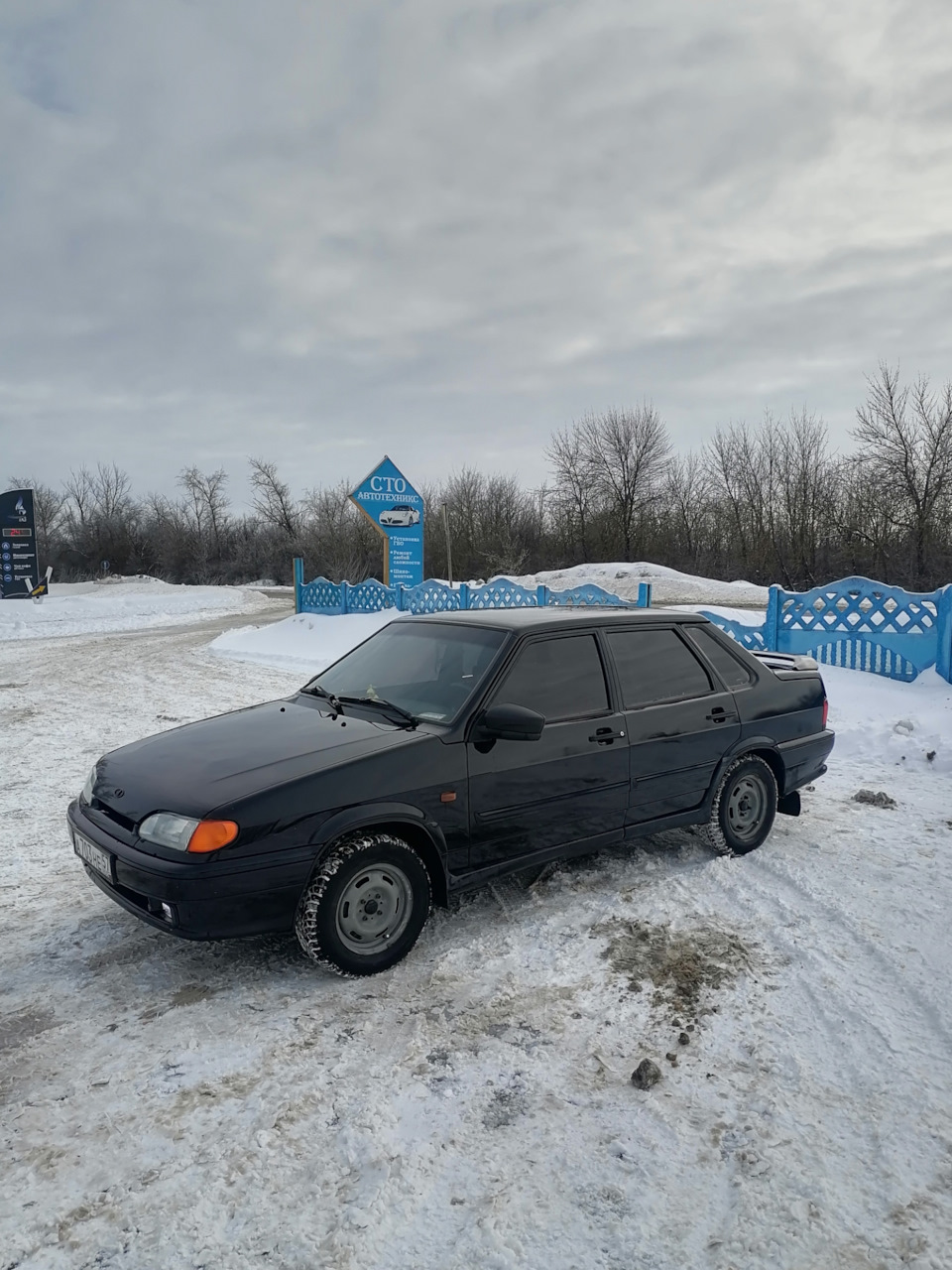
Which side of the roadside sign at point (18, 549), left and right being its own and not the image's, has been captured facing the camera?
front

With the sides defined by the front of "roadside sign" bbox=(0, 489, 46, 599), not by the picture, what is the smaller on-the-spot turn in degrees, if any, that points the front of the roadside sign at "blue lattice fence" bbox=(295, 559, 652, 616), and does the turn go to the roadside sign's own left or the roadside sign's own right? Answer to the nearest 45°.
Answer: approximately 45° to the roadside sign's own left

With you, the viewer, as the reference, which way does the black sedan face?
facing the viewer and to the left of the viewer

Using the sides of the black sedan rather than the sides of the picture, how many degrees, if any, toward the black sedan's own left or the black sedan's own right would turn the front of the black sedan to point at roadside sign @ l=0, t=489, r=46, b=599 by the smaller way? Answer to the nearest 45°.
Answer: approximately 90° to the black sedan's own right

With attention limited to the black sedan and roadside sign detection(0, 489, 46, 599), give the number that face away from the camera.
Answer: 0

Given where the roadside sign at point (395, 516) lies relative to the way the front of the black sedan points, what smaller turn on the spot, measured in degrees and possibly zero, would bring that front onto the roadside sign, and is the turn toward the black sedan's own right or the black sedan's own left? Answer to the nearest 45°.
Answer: approximately 135° to the black sedan's own right

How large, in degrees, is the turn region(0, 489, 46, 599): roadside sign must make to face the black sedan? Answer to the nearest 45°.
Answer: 0° — it already faces it

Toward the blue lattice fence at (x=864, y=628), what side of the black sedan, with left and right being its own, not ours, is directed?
back
